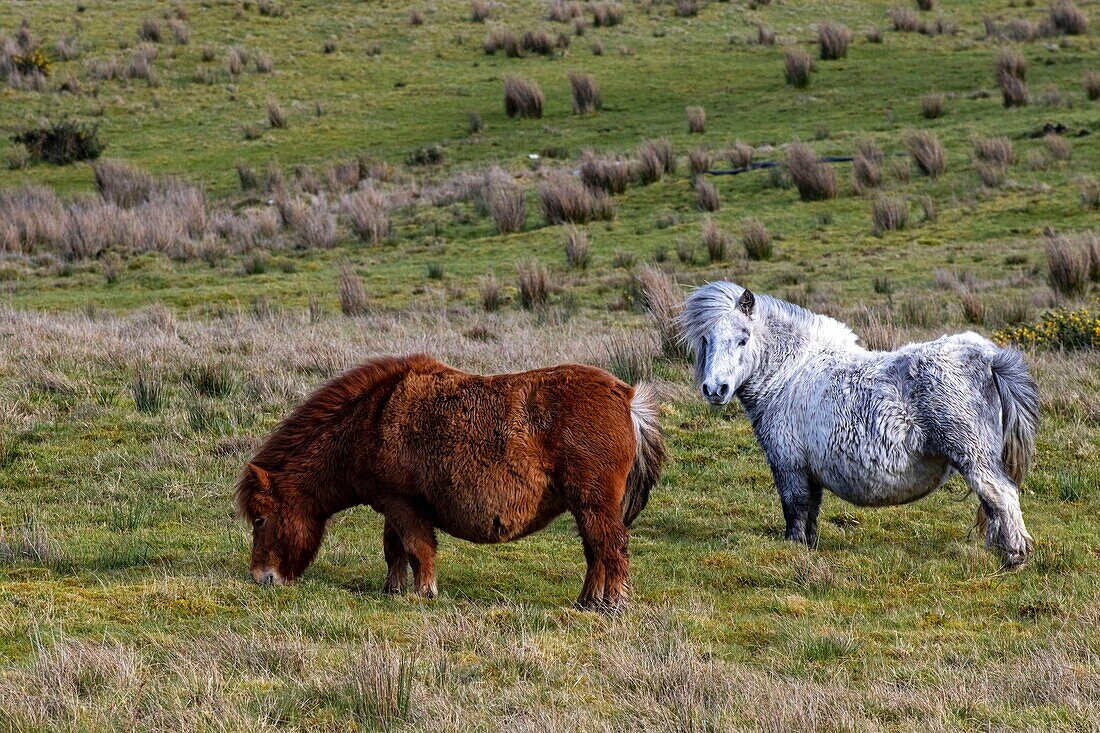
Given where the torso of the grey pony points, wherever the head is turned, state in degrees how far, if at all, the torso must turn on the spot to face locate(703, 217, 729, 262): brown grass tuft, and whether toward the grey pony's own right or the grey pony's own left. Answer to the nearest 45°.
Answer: approximately 90° to the grey pony's own right

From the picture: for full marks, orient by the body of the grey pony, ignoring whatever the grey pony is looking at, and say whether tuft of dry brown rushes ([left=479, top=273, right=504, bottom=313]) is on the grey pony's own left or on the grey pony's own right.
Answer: on the grey pony's own right

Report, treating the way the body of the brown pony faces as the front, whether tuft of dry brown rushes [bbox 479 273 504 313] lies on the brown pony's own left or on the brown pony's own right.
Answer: on the brown pony's own right

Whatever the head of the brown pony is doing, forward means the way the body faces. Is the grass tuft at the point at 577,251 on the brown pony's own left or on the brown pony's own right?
on the brown pony's own right

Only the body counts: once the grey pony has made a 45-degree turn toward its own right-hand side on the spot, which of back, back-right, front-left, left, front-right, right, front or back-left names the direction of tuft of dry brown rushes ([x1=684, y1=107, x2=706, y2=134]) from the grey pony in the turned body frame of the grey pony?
front-right

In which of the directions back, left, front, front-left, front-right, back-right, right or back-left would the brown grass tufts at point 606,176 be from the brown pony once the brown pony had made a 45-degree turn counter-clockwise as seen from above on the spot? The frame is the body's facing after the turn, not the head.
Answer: back-right

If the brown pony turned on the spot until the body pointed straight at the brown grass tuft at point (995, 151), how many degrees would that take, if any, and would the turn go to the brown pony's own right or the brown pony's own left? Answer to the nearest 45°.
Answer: approximately 135° to the brown pony's own right

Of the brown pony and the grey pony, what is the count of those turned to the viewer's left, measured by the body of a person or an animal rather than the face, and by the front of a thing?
2

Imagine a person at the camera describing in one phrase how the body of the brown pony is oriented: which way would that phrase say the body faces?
to the viewer's left

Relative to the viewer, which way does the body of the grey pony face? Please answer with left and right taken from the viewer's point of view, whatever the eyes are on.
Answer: facing to the left of the viewer

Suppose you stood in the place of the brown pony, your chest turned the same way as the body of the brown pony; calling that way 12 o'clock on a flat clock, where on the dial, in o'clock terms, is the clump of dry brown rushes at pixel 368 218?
The clump of dry brown rushes is roughly at 3 o'clock from the brown pony.

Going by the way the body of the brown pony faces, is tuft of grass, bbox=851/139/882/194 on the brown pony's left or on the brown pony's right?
on the brown pony's right

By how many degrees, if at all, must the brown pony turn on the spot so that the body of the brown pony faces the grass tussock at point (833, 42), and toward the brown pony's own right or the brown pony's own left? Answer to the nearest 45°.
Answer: approximately 90° to the brown pony's own right
